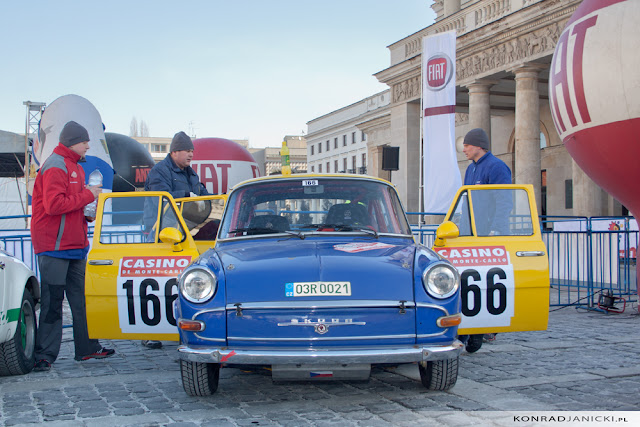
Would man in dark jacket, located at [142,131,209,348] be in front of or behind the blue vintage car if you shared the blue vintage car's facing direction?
behind

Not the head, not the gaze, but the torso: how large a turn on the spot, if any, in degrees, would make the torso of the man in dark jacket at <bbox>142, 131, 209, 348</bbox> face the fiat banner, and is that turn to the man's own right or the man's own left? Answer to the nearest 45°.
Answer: approximately 90° to the man's own left

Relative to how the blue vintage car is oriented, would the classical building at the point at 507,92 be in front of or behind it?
behind

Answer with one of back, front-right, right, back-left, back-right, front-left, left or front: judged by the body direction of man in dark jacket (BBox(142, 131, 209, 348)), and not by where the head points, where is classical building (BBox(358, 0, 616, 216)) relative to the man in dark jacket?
left

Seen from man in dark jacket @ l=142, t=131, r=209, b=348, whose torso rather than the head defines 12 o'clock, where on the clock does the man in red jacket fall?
The man in red jacket is roughly at 3 o'clock from the man in dark jacket.

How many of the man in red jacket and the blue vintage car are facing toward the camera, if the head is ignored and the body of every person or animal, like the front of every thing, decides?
1

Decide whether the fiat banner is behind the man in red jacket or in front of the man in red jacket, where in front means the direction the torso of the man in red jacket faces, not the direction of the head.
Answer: in front

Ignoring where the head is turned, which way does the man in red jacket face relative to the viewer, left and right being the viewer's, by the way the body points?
facing to the right of the viewer

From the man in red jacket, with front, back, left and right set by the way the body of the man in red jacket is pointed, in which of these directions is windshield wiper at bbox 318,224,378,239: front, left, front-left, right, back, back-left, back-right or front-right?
front-right

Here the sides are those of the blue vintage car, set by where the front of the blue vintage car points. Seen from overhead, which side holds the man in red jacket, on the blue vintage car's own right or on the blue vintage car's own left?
on the blue vintage car's own right

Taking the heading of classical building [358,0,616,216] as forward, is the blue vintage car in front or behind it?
in front

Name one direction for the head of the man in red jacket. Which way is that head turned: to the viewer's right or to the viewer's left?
to the viewer's right
